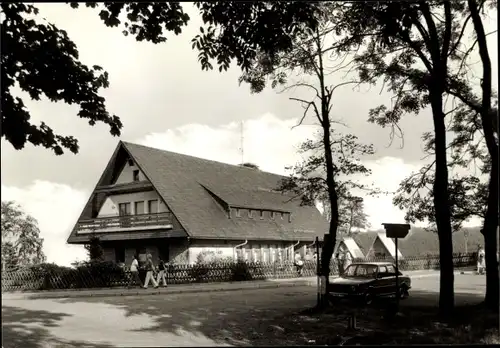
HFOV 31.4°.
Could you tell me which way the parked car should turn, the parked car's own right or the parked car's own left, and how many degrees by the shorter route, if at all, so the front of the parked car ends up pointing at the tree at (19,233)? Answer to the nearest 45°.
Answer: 0° — it already faces it

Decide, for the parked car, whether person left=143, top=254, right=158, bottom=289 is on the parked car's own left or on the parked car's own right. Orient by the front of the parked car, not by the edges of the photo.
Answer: on the parked car's own right

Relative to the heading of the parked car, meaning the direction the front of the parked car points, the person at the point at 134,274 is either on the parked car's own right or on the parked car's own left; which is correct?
on the parked car's own right

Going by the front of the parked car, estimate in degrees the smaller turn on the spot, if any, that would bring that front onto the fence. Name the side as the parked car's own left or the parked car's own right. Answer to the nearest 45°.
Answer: approximately 90° to the parked car's own right

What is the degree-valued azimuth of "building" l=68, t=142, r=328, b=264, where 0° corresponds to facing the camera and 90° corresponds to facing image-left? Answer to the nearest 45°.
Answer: approximately 45°
